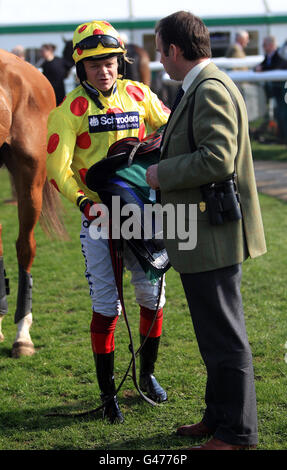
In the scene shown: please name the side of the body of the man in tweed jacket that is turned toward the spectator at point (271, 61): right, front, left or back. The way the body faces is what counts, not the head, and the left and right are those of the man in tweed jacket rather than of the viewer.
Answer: right

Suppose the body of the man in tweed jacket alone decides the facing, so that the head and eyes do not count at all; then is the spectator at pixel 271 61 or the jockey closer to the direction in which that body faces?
the jockey

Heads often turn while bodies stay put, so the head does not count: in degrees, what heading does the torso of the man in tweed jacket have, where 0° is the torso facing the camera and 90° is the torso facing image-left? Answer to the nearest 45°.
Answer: approximately 90°

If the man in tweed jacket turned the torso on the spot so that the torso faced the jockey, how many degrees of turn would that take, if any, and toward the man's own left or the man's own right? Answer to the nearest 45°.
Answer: approximately 45° to the man's own right

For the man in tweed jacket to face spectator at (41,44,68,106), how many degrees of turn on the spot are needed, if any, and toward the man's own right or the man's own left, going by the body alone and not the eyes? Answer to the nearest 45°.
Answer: approximately 90° to the man's own right

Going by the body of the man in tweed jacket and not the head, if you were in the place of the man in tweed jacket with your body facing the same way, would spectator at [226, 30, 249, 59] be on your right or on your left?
on your right

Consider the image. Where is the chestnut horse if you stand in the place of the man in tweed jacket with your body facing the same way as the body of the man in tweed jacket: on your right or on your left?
on your right
